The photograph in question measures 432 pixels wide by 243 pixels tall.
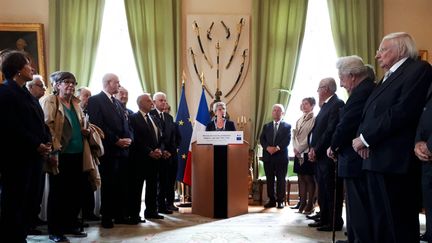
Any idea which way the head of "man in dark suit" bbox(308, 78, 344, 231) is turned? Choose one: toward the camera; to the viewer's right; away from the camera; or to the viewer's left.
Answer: to the viewer's left

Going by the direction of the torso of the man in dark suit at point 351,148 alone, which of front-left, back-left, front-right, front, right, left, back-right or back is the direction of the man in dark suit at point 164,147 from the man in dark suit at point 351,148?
front-right

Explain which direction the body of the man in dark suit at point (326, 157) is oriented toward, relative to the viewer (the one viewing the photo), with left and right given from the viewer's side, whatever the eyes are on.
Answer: facing to the left of the viewer

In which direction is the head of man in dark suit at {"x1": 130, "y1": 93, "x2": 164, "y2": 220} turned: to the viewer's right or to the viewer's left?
to the viewer's right

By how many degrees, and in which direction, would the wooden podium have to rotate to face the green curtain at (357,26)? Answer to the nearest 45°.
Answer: approximately 135° to its left

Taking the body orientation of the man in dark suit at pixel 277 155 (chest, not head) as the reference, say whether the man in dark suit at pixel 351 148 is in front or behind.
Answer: in front

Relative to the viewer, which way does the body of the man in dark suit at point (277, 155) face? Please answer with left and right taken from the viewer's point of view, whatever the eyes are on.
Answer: facing the viewer

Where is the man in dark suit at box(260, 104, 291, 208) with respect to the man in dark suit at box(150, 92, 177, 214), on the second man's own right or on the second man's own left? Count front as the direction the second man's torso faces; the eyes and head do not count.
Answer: on the second man's own left

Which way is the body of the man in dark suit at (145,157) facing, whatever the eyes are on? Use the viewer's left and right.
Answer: facing the viewer and to the right of the viewer

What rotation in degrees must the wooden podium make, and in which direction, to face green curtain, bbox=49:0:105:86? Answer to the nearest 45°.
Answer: approximately 135° to its right

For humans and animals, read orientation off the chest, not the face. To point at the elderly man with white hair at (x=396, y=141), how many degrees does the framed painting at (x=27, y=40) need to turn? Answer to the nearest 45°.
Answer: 0° — it already faces them

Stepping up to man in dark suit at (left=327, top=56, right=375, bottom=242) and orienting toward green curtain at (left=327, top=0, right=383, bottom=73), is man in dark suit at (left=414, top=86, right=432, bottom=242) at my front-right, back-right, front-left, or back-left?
back-right

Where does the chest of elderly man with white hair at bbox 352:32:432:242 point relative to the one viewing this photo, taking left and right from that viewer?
facing to the left of the viewer
